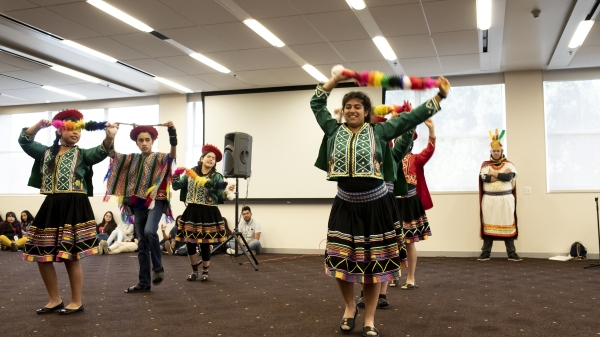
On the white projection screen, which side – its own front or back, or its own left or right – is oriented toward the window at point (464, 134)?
left

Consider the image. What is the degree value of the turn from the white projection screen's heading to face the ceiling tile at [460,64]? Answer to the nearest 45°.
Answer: approximately 45° to its left

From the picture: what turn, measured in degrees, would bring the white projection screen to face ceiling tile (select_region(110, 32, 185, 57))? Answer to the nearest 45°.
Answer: approximately 45° to its right

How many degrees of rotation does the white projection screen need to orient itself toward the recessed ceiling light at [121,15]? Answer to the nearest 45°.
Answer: approximately 45° to its right

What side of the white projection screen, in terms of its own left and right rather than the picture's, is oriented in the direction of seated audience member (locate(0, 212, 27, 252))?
right

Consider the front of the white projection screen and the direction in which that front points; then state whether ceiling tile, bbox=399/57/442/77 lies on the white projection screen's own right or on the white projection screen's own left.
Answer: on the white projection screen's own left

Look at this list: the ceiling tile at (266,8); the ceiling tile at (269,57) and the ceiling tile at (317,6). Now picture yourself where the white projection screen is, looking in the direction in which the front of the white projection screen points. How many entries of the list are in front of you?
3

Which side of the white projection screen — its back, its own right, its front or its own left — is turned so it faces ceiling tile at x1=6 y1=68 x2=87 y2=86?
right

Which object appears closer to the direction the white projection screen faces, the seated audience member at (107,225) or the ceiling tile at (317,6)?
the ceiling tile

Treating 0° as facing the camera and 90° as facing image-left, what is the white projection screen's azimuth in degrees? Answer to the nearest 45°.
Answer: approximately 0°
